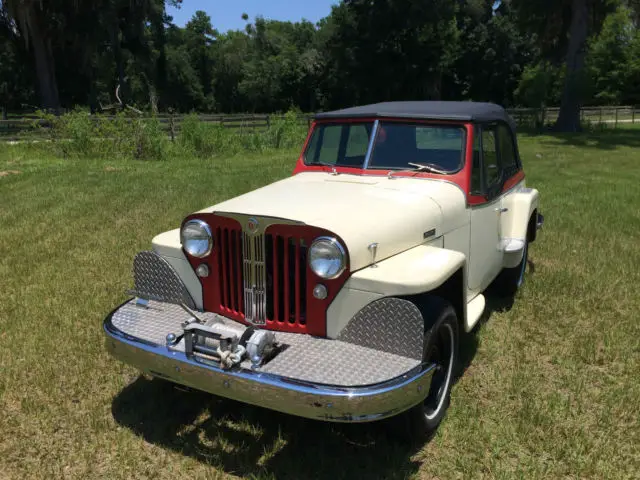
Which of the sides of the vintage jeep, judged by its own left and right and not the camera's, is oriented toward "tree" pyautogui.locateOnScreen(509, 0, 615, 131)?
back

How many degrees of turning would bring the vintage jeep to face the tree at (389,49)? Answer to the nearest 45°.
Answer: approximately 135° to its right

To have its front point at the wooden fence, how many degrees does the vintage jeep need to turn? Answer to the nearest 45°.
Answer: approximately 135° to its right

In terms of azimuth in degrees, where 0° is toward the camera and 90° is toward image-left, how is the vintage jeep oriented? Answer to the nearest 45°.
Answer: approximately 45°

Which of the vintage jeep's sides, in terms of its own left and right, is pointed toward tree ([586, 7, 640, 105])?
back
